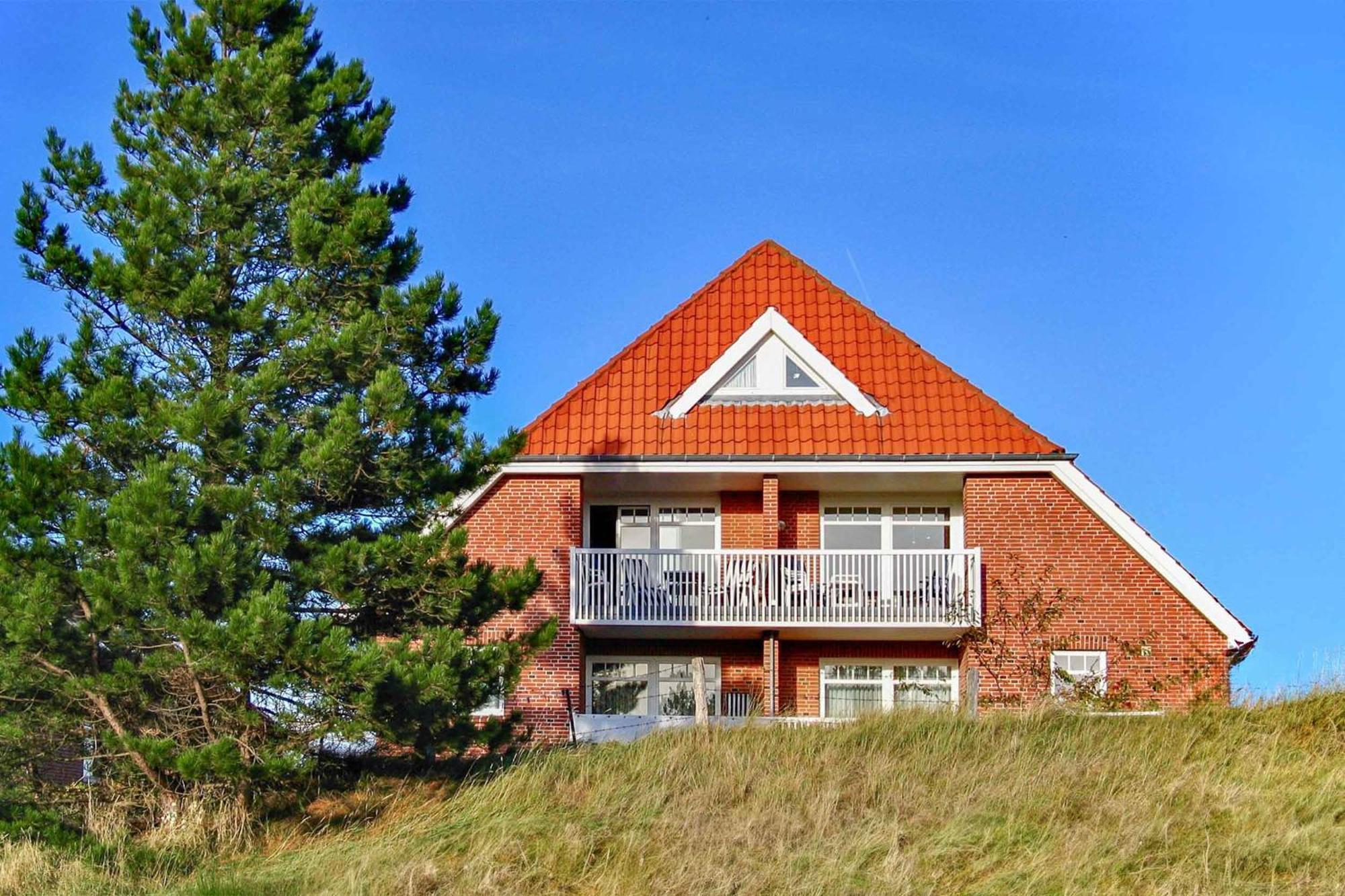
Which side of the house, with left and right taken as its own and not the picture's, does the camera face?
front

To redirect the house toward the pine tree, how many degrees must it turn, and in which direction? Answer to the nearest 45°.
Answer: approximately 45° to its right
